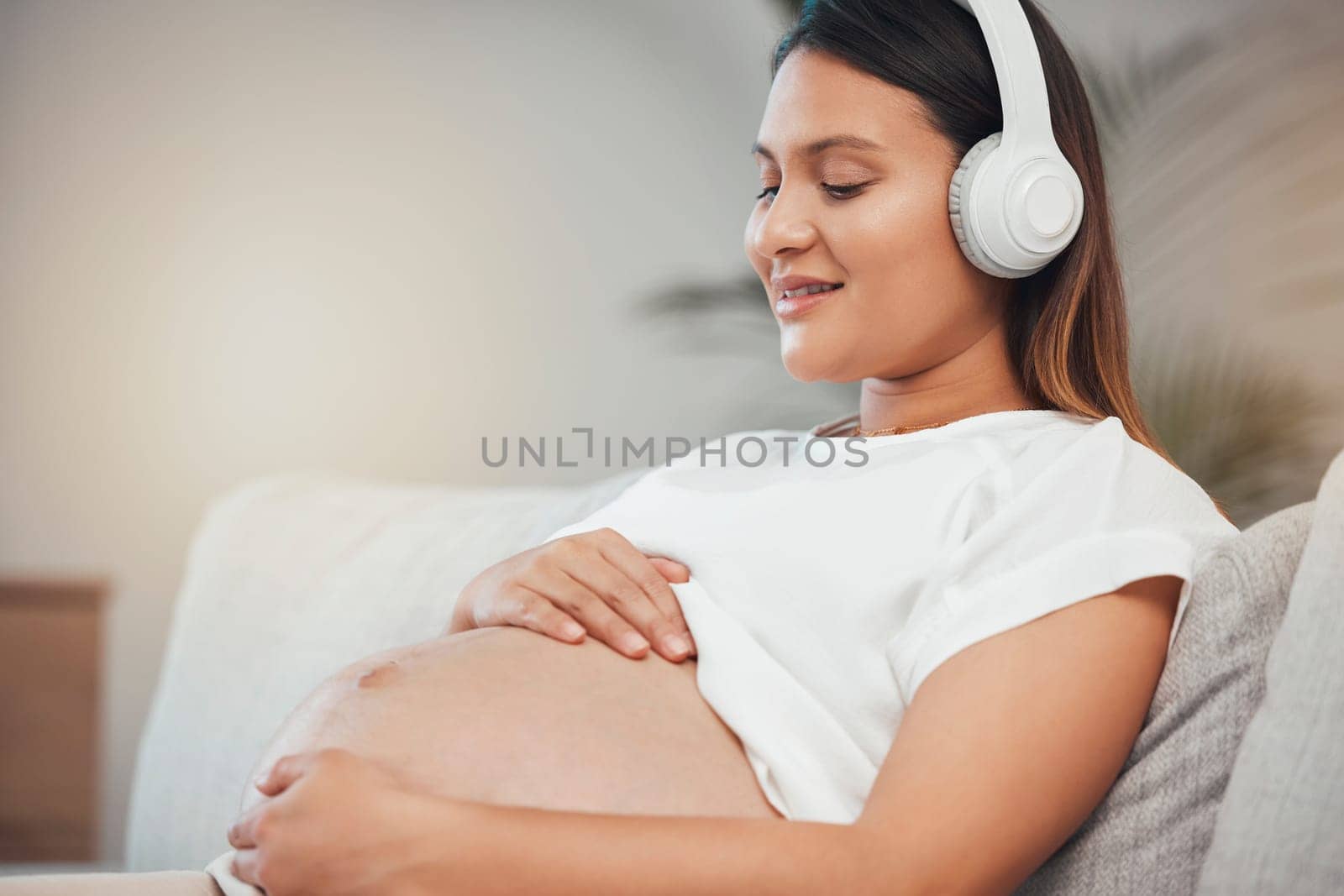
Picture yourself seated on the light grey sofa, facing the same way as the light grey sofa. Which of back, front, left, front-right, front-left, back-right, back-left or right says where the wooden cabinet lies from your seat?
back-right

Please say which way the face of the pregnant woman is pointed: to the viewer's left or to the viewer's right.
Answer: to the viewer's left

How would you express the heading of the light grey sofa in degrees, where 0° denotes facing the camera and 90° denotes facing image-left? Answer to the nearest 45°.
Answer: approximately 0°
